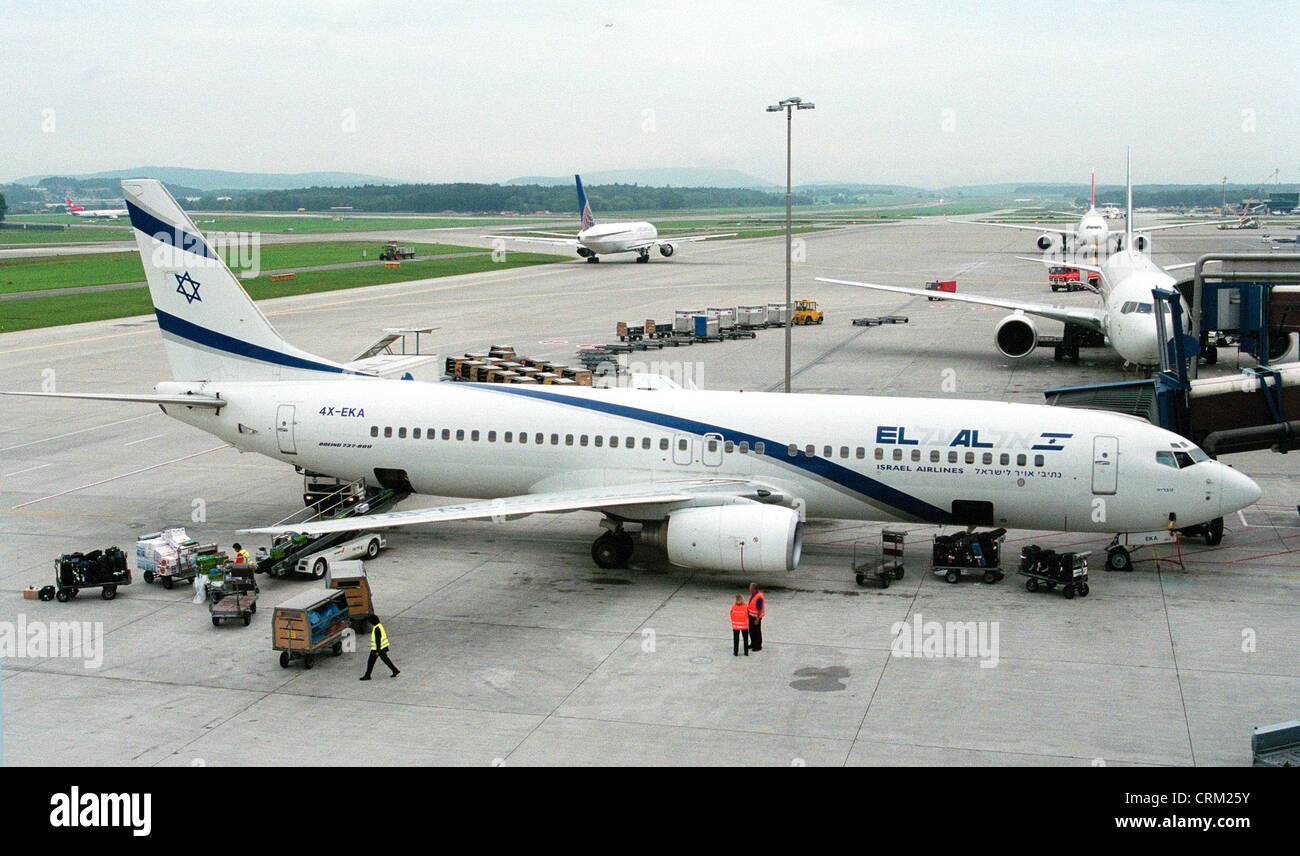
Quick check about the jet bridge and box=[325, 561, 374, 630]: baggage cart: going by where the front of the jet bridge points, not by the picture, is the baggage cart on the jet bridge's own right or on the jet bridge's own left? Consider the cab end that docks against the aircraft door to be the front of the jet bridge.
on the jet bridge's own left

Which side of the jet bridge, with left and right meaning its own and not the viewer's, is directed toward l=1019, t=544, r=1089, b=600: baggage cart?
left

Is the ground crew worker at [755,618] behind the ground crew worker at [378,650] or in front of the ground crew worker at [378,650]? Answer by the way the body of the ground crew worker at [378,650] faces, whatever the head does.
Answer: behind

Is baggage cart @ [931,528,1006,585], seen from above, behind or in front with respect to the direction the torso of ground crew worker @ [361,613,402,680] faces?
behind

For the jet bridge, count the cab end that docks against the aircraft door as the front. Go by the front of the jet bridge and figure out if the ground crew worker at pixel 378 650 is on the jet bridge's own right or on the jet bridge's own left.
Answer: on the jet bridge's own left

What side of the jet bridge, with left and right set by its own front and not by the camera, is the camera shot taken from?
left
